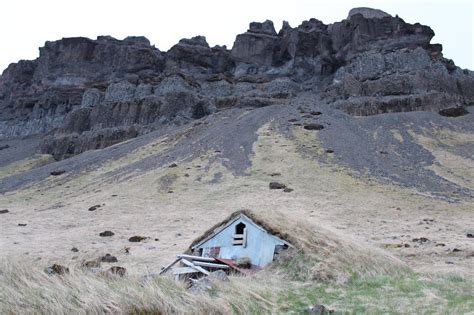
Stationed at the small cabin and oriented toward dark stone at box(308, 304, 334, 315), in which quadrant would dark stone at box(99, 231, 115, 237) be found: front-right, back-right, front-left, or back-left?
back-right

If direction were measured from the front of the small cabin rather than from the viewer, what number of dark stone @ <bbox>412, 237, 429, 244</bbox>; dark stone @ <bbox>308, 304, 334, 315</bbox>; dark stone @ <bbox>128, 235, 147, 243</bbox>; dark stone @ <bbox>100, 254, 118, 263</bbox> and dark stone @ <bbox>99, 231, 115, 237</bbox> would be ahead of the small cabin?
1

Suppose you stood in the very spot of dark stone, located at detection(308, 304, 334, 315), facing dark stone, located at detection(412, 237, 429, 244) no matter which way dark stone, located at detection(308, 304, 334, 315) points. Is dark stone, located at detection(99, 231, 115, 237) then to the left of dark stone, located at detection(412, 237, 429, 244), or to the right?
left

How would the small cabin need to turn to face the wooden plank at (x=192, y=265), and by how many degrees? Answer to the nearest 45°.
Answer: approximately 45° to its right

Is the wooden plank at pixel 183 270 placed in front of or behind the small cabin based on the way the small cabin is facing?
in front

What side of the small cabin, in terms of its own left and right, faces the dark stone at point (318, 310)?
front

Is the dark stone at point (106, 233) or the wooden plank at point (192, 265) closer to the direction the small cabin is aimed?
the wooden plank

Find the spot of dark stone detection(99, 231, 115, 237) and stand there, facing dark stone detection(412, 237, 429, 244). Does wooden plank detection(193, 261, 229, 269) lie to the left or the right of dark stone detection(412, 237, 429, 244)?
right

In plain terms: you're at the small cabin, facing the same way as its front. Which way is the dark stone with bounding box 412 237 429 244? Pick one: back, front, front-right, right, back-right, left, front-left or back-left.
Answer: back-left

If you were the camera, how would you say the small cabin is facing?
facing the viewer
